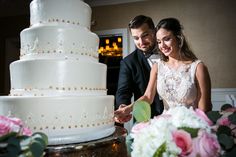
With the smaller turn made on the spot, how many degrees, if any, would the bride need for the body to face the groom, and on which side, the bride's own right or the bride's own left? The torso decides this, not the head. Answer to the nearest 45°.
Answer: approximately 90° to the bride's own right

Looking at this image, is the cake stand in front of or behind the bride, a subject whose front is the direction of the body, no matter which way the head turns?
in front

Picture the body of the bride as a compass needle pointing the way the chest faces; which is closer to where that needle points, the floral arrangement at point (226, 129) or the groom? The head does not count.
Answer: the floral arrangement

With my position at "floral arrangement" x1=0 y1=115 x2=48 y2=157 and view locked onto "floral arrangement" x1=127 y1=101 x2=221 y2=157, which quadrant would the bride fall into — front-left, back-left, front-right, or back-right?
front-left

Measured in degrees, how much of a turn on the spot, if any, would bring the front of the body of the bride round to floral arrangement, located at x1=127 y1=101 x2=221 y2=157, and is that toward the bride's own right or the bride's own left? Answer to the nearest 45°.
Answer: approximately 45° to the bride's own left

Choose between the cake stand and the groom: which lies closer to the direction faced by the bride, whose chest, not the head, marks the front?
the cake stand

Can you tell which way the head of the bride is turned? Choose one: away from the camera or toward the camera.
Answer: toward the camera

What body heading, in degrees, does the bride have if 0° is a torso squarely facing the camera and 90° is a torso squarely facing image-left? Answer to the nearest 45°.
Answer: approximately 45°

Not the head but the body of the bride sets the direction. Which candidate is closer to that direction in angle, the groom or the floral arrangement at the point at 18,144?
the floral arrangement

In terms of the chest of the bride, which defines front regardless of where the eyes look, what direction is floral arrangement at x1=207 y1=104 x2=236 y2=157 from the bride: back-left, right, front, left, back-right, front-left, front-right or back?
front-left
